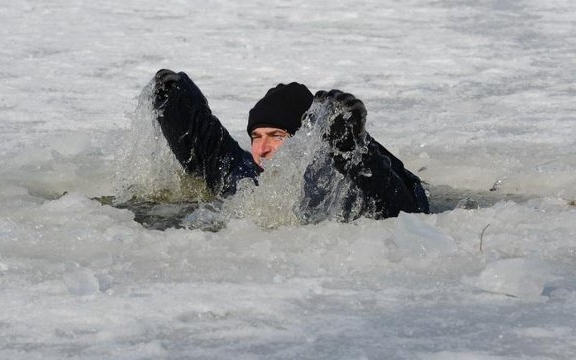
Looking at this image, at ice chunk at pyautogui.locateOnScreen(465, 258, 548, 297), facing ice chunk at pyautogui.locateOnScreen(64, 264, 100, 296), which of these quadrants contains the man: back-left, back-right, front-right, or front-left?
front-right

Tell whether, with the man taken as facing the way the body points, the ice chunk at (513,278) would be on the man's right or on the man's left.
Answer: on the man's left

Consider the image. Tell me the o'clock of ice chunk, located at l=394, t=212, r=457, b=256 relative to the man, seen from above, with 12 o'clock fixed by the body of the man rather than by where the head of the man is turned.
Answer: The ice chunk is roughly at 10 o'clock from the man.

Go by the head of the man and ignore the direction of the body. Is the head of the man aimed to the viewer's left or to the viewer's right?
to the viewer's left

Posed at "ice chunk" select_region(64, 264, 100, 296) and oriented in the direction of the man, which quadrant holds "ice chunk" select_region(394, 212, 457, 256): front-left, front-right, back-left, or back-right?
front-right

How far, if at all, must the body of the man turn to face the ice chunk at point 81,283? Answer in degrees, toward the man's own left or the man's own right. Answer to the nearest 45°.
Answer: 0° — they already face it

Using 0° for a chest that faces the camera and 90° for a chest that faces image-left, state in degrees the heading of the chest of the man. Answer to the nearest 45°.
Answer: approximately 45°

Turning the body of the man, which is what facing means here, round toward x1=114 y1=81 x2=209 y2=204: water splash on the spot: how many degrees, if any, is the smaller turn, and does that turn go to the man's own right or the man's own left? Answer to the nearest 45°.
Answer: approximately 90° to the man's own right
